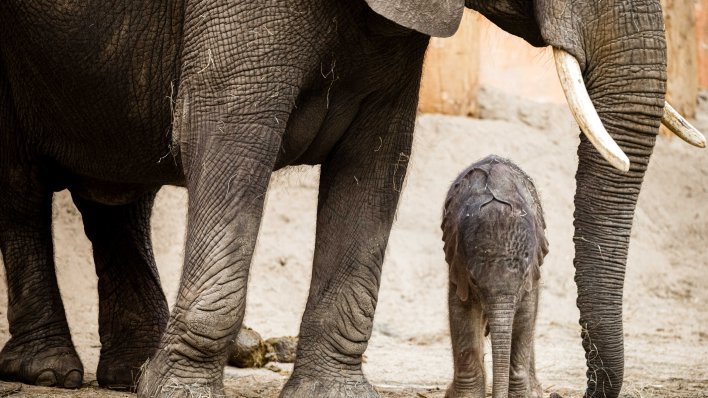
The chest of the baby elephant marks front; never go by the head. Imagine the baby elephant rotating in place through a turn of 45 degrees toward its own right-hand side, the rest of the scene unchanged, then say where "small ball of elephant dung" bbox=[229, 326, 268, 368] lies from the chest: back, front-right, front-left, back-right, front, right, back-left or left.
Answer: right

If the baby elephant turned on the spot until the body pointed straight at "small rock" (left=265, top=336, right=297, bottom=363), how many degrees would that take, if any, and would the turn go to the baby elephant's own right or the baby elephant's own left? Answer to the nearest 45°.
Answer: approximately 135° to the baby elephant's own right

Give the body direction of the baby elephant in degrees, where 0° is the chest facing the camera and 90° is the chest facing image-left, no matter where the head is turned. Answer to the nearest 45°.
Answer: approximately 0°
